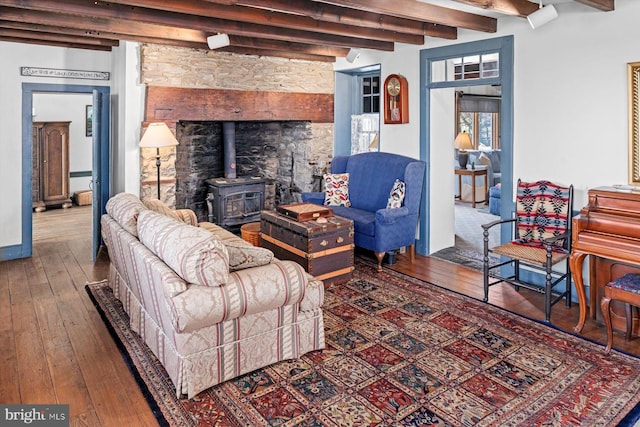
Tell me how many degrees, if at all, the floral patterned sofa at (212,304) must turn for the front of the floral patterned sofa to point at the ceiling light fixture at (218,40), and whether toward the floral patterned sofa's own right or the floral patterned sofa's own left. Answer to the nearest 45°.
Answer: approximately 45° to the floral patterned sofa's own left

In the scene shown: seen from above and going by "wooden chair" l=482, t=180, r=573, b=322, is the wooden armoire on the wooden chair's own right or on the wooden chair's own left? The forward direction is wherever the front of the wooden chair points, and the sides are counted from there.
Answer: on the wooden chair's own right

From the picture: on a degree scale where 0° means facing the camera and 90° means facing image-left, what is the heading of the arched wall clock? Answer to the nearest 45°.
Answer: approximately 45°

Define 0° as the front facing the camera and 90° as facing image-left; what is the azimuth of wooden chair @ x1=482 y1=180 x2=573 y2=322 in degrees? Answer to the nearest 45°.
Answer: approximately 45°

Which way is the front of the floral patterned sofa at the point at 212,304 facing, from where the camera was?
facing away from the viewer and to the right of the viewer
